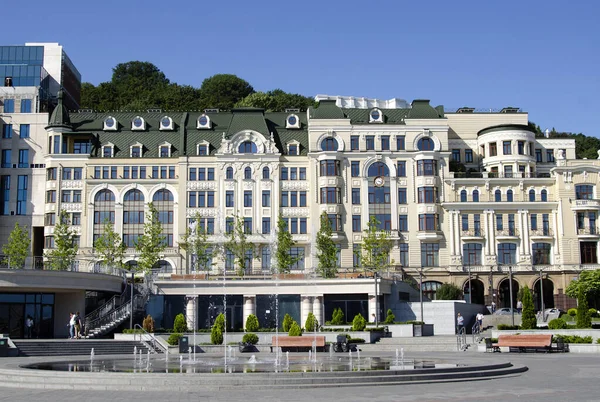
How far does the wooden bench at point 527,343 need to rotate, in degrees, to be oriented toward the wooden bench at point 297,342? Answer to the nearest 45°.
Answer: approximately 90° to its right

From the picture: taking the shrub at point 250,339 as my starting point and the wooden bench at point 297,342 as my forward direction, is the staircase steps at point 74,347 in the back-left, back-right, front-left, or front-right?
back-right

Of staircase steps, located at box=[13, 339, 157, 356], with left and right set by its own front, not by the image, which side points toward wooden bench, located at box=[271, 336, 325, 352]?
left

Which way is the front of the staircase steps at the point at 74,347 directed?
toward the camera

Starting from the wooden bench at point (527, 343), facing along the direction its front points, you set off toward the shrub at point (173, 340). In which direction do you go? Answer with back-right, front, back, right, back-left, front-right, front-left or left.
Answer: right

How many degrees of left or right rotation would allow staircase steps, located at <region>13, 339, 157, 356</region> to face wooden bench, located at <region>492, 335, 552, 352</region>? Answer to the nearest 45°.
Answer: approximately 90° to its left

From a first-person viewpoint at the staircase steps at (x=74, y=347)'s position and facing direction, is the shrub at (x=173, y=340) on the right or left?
on its left

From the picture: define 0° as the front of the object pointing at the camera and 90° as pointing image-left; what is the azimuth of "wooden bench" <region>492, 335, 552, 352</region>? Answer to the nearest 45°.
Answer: approximately 0°

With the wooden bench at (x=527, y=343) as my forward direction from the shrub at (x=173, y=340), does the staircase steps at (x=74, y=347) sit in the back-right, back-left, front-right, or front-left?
back-right

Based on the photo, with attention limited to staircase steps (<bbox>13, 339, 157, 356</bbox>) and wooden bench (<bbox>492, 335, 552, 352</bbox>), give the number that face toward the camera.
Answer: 2

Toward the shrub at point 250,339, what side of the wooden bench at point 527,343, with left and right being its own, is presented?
right
